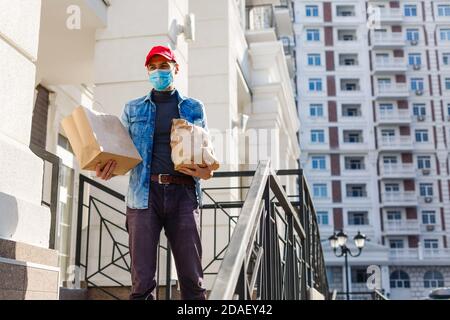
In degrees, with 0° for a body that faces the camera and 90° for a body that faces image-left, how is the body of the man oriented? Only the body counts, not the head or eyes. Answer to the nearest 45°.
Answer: approximately 0°

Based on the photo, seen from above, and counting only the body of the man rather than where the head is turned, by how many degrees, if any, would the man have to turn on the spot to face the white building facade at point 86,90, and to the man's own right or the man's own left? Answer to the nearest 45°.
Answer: approximately 180°
